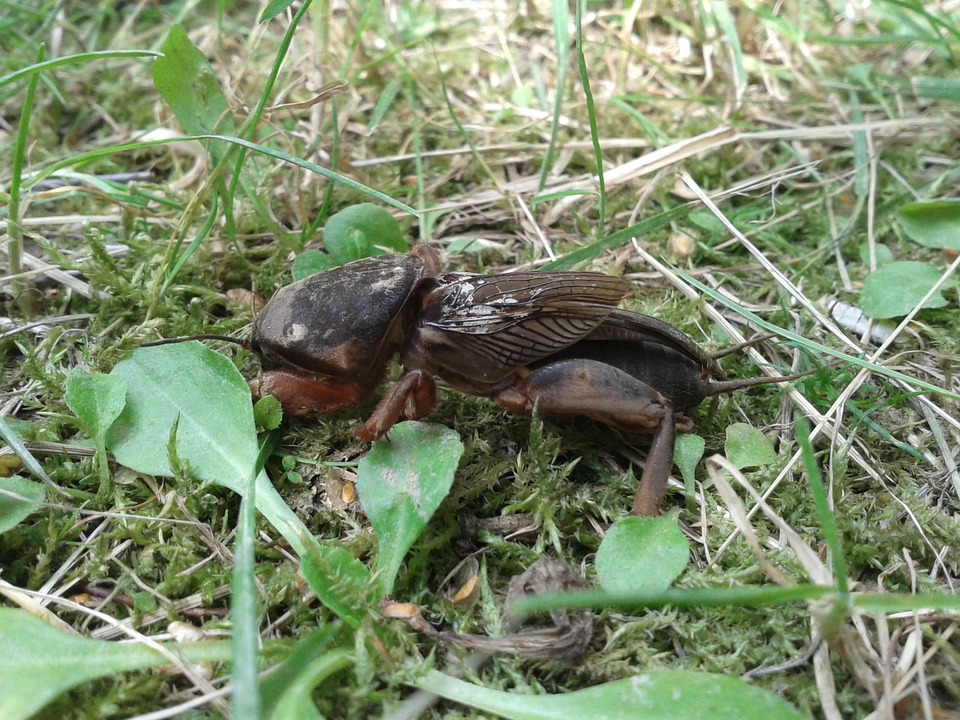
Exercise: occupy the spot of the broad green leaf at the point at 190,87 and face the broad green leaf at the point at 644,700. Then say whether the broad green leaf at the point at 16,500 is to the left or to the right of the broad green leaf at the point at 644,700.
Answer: right

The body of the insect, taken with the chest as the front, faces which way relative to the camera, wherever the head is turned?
to the viewer's left

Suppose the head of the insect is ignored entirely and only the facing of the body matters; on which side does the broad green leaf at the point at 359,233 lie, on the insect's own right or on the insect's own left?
on the insect's own right

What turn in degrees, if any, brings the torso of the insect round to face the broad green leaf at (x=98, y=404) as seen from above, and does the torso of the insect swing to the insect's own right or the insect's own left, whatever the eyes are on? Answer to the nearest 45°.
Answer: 0° — it already faces it

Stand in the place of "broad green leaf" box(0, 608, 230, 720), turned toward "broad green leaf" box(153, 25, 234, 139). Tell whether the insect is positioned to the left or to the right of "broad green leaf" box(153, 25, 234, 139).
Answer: right
